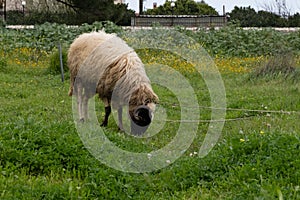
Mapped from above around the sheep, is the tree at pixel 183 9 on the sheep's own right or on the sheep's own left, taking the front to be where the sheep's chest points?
on the sheep's own left

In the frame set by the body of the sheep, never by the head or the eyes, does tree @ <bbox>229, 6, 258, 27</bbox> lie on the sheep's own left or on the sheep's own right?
on the sheep's own left

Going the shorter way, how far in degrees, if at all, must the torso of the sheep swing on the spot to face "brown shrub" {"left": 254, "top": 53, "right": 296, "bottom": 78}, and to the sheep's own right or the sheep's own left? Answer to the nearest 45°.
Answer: approximately 90° to the sheep's own left

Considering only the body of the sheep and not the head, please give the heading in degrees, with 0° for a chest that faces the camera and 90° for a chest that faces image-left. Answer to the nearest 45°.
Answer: approximately 315°

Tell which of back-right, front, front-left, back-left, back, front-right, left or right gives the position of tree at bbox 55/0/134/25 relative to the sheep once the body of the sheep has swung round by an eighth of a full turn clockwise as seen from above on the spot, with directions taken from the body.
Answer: back
